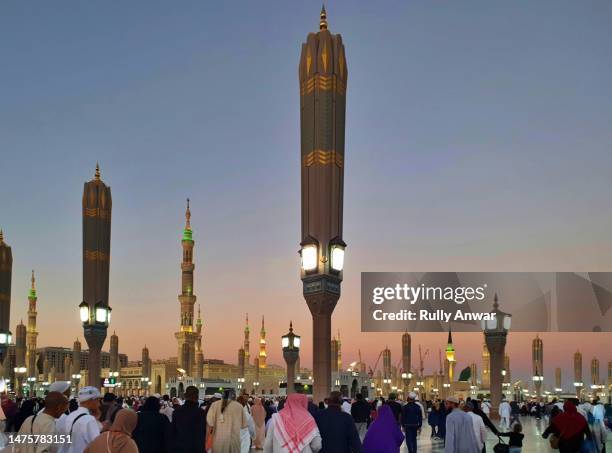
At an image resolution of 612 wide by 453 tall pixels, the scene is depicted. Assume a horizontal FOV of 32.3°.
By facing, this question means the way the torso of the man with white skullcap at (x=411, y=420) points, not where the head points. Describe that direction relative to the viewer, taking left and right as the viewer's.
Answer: facing away from the viewer

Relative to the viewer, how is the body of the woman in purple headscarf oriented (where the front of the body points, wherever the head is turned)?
away from the camera
